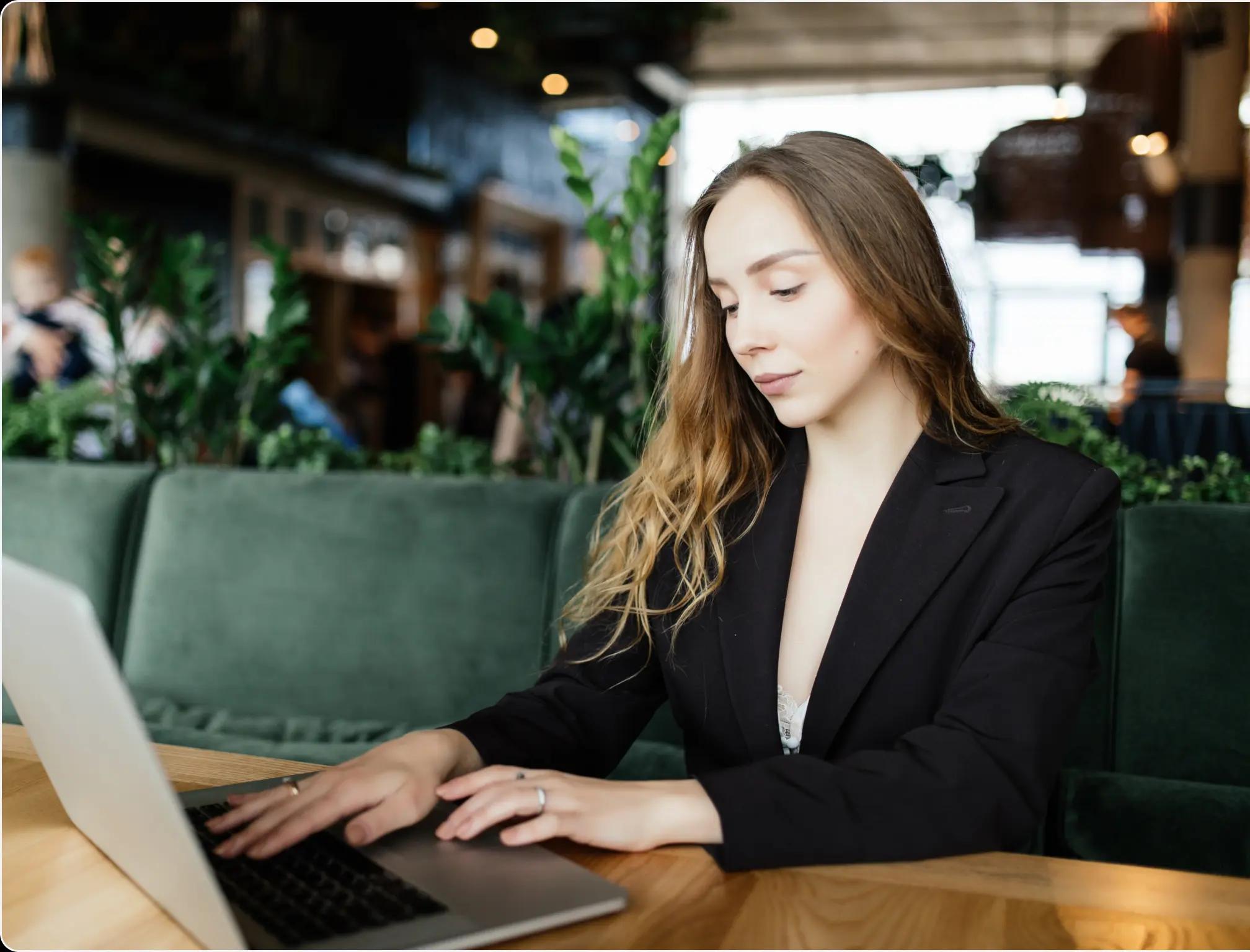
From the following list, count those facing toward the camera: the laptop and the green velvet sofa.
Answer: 1

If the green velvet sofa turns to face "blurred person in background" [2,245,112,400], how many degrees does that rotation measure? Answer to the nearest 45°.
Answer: approximately 135° to its right

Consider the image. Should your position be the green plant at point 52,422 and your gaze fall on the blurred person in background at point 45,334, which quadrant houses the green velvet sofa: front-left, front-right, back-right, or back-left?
back-right

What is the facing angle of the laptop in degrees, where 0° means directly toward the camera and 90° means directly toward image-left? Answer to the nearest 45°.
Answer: approximately 225°

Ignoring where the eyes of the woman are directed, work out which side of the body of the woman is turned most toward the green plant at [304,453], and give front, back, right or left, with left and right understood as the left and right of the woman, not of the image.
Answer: right

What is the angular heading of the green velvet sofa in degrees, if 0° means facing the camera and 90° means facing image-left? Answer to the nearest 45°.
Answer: approximately 0°

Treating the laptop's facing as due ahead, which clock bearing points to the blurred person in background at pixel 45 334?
The blurred person in background is roughly at 10 o'clock from the laptop.

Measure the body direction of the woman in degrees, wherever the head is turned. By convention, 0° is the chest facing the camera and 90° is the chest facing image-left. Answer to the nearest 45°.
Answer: approximately 45°

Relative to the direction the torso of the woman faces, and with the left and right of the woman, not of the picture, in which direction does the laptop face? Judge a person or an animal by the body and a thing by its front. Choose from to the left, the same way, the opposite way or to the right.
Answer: the opposite way
